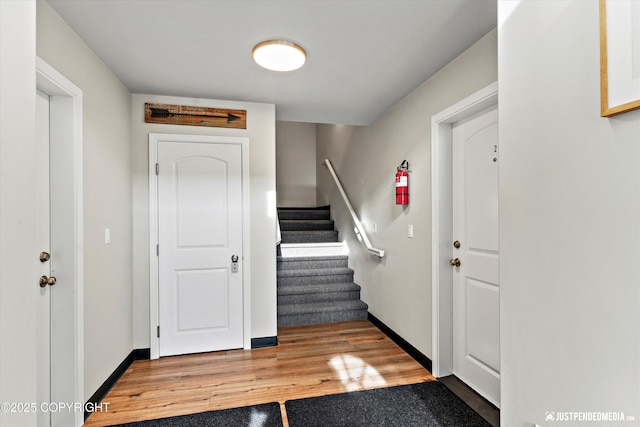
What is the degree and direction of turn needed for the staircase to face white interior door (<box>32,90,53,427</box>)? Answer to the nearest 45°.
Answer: approximately 45° to its right

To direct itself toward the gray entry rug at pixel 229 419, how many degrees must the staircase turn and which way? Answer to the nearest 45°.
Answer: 0° — it already faces it

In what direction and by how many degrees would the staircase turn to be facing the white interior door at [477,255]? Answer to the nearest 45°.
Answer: approximately 45° to its left

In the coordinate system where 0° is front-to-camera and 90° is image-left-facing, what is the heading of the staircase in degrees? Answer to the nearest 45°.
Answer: approximately 0°

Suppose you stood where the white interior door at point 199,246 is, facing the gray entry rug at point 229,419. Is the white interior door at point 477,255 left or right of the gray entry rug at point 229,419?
left
